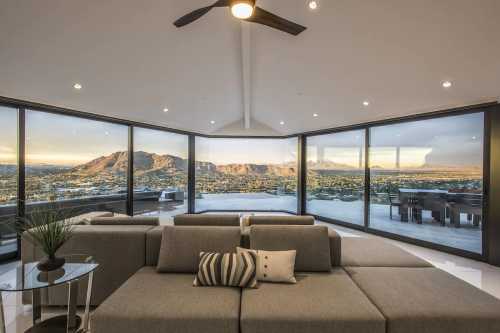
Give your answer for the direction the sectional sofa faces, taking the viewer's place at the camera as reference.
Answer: facing the viewer

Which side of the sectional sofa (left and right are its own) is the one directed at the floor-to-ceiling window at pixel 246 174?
back

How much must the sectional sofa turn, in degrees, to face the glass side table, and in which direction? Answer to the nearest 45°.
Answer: approximately 90° to its right

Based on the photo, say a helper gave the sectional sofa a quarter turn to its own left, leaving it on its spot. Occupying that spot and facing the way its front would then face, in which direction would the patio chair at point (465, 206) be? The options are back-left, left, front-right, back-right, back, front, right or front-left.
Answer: front-left

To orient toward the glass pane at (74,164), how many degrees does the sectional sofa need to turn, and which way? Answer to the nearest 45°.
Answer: approximately 135° to its right

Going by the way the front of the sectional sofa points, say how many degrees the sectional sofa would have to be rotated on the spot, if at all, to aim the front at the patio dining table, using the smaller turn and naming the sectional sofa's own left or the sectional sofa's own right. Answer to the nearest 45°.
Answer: approximately 135° to the sectional sofa's own left

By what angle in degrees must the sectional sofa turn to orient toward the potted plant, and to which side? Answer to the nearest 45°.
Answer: approximately 90° to its right
